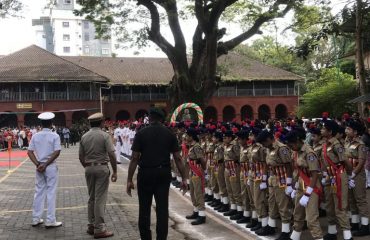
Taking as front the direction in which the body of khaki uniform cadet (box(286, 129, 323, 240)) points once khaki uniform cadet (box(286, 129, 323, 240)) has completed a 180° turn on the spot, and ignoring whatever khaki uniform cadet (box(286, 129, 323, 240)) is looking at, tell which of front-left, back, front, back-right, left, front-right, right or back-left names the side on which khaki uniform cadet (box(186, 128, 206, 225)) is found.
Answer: left

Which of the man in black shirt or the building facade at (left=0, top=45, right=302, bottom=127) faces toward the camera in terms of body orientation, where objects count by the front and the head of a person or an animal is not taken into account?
the building facade

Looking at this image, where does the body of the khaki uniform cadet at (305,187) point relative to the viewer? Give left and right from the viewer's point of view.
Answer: facing the viewer and to the left of the viewer

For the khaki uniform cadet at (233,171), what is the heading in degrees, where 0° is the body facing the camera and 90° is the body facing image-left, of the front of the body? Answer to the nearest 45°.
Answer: approximately 45°

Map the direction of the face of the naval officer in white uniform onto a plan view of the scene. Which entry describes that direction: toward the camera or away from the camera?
away from the camera

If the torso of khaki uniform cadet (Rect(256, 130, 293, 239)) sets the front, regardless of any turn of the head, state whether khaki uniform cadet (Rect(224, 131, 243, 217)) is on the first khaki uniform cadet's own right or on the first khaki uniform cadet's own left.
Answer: on the first khaki uniform cadet's own right

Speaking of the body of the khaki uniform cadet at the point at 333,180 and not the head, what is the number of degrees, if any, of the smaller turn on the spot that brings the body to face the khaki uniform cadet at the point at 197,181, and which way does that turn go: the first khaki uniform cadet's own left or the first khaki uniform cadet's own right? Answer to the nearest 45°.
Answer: approximately 45° to the first khaki uniform cadet's own right

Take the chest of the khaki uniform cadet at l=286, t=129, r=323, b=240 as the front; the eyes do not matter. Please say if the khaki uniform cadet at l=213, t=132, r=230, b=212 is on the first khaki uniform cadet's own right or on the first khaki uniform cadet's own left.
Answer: on the first khaki uniform cadet's own right

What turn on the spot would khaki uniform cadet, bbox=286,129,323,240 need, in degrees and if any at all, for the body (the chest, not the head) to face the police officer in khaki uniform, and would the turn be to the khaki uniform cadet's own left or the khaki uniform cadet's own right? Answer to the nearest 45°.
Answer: approximately 45° to the khaki uniform cadet's own right

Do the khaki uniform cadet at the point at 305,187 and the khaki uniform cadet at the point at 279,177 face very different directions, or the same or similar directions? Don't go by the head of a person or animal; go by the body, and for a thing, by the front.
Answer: same or similar directions

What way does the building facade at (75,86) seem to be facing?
toward the camera

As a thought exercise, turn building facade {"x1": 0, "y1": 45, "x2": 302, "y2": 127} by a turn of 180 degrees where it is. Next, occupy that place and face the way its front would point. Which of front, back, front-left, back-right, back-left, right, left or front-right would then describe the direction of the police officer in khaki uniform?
back

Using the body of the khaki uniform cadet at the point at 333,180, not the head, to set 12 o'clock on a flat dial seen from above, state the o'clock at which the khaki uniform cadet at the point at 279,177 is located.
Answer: the khaki uniform cadet at the point at 279,177 is roughly at 1 o'clock from the khaki uniform cadet at the point at 333,180.

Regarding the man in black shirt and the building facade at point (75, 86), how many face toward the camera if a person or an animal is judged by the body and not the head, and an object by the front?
1

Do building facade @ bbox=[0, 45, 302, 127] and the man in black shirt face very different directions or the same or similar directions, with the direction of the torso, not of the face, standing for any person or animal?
very different directions

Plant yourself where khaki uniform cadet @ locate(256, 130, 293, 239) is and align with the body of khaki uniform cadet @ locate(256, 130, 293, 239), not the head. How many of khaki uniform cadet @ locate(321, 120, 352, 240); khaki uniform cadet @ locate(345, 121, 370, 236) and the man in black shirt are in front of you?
1

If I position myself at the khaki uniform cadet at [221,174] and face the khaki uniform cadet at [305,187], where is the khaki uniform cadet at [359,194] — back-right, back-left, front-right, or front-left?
front-left

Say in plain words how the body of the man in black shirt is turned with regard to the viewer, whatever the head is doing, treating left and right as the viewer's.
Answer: facing away from the viewer

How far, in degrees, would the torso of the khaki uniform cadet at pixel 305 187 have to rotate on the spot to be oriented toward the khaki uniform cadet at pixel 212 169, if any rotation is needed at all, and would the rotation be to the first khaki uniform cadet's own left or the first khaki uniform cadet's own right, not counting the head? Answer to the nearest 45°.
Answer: approximately 90° to the first khaki uniform cadet's own right

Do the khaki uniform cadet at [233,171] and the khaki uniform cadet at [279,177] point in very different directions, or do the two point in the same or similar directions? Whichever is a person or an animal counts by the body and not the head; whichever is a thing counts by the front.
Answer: same or similar directions

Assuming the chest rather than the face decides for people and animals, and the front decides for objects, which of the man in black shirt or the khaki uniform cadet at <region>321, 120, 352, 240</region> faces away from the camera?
the man in black shirt

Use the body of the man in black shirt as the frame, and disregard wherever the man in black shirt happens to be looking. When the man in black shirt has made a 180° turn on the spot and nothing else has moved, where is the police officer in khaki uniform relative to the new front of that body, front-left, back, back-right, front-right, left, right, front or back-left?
back-right
